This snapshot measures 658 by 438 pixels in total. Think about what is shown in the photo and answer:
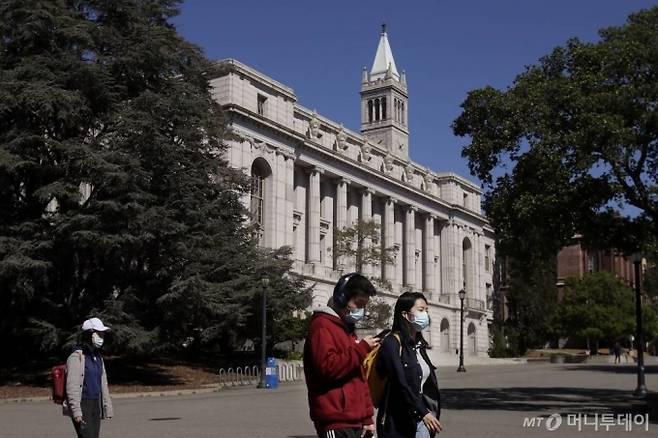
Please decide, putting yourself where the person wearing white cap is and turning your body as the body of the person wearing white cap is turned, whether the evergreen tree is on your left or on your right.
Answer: on your left

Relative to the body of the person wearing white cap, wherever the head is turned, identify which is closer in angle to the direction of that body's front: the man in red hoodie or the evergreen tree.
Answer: the man in red hoodie

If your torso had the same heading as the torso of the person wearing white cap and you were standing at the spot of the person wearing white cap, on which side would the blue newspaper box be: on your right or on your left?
on your left

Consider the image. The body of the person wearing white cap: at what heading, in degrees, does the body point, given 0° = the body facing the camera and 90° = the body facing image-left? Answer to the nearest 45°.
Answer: approximately 315°

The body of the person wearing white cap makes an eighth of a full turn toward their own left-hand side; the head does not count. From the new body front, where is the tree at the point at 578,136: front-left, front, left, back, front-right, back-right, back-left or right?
front-left

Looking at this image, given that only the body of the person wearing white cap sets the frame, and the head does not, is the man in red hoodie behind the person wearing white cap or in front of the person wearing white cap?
in front
